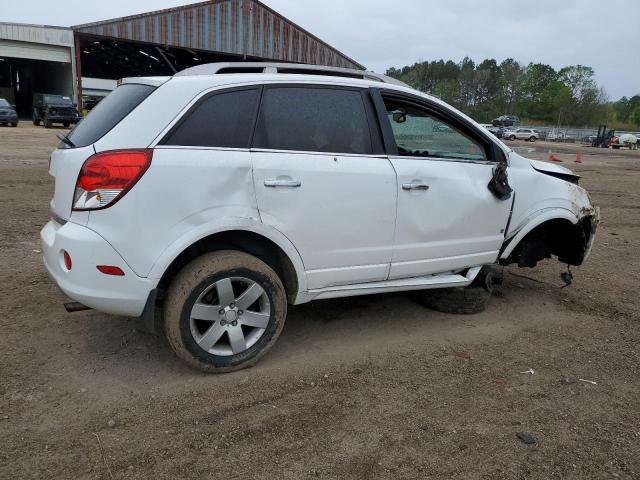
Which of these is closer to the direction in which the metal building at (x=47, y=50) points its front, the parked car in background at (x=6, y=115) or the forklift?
the parked car in background

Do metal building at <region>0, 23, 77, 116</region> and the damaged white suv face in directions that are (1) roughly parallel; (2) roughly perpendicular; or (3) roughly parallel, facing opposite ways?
roughly perpendicular

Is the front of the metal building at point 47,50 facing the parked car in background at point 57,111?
yes

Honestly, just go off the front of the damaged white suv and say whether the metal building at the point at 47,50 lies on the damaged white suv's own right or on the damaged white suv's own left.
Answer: on the damaged white suv's own left

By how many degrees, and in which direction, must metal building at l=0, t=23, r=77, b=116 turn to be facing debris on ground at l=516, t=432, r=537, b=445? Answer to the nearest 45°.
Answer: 0° — it already faces it

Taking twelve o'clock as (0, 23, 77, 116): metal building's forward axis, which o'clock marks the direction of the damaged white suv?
The damaged white suv is roughly at 12 o'clock from the metal building.

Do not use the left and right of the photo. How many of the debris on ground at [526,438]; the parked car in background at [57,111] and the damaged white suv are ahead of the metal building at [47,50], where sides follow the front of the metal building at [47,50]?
3

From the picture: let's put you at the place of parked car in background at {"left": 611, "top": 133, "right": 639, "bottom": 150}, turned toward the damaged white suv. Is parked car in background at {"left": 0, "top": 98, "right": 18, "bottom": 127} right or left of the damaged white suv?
right

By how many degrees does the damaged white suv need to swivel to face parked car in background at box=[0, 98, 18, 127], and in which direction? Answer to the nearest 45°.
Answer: approximately 90° to its left

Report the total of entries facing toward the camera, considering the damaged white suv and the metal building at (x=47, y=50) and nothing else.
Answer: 1

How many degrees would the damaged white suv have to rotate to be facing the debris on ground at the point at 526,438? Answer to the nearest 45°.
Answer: approximately 90° to its right

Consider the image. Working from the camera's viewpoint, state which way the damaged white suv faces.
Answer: facing away from the viewer and to the right of the viewer
